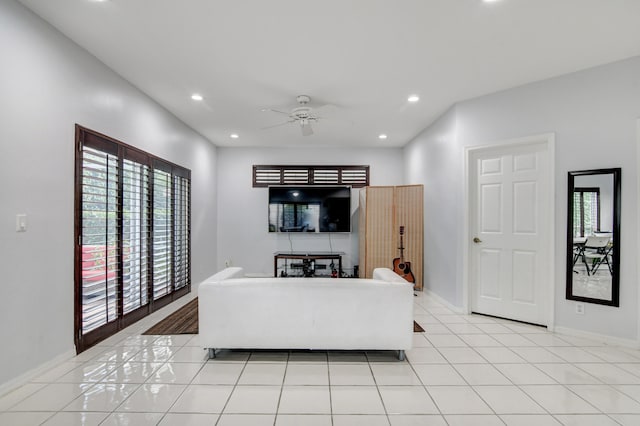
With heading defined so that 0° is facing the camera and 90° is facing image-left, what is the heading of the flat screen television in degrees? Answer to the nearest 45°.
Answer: approximately 0°

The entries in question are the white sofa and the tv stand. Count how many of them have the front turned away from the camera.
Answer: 1

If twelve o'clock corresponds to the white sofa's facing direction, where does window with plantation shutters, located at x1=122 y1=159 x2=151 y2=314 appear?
The window with plantation shutters is roughly at 10 o'clock from the white sofa.

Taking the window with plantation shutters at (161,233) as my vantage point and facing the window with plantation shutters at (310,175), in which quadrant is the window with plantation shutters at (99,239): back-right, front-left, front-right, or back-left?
back-right

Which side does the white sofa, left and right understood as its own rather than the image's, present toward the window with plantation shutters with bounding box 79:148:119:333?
left

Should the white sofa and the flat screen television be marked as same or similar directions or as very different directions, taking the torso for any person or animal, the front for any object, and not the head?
very different directions

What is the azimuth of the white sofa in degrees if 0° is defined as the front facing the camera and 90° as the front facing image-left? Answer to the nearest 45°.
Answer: approximately 180°

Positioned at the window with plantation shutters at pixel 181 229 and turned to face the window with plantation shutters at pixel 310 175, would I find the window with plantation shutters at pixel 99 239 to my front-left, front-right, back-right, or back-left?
back-right

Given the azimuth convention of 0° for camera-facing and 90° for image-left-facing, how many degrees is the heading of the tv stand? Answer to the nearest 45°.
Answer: approximately 0°
